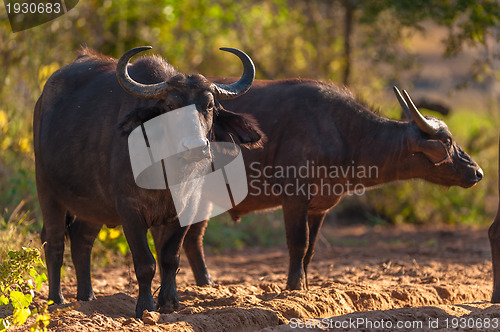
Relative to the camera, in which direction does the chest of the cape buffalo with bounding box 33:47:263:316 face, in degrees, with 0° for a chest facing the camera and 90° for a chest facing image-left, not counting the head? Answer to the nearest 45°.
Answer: approximately 315°

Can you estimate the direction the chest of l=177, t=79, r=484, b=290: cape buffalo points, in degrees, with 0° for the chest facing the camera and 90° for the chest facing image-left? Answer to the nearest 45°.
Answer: approximately 270°

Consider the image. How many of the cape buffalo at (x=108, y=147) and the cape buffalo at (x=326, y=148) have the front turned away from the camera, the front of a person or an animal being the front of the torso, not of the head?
0

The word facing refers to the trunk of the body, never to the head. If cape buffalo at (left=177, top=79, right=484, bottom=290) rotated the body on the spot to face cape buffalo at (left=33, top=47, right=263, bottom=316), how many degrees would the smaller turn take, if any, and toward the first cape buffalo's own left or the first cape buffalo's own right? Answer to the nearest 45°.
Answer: approximately 135° to the first cape buffalo's own right

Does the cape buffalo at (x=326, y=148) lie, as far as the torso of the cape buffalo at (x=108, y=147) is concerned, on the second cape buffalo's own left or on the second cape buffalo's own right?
on the second cape buffalo's own left
